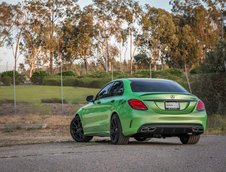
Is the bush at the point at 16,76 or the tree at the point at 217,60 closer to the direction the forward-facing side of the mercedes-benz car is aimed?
the bush

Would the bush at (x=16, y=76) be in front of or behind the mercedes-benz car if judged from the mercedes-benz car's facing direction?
in front

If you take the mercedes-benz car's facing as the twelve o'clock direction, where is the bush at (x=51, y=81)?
The bush is roughly at 1 o'clock from the mercedes-benz car.

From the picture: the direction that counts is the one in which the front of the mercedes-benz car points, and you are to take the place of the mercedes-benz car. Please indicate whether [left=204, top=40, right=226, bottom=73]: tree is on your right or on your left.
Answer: on your right

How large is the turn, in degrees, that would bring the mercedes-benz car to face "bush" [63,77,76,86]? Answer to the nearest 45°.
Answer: approximately 45° to its right

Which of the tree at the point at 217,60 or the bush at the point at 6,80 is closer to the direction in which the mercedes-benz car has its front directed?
the bush

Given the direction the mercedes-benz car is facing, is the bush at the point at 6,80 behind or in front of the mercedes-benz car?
in front

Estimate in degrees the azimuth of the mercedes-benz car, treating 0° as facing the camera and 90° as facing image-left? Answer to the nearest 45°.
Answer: approximately 135°
